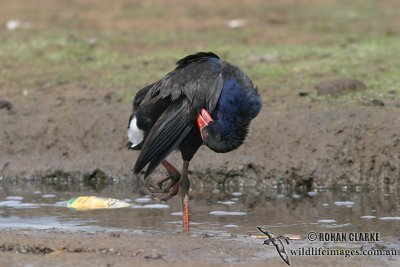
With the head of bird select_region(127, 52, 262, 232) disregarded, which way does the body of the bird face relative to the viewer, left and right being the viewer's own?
facing to the right of the viewer
